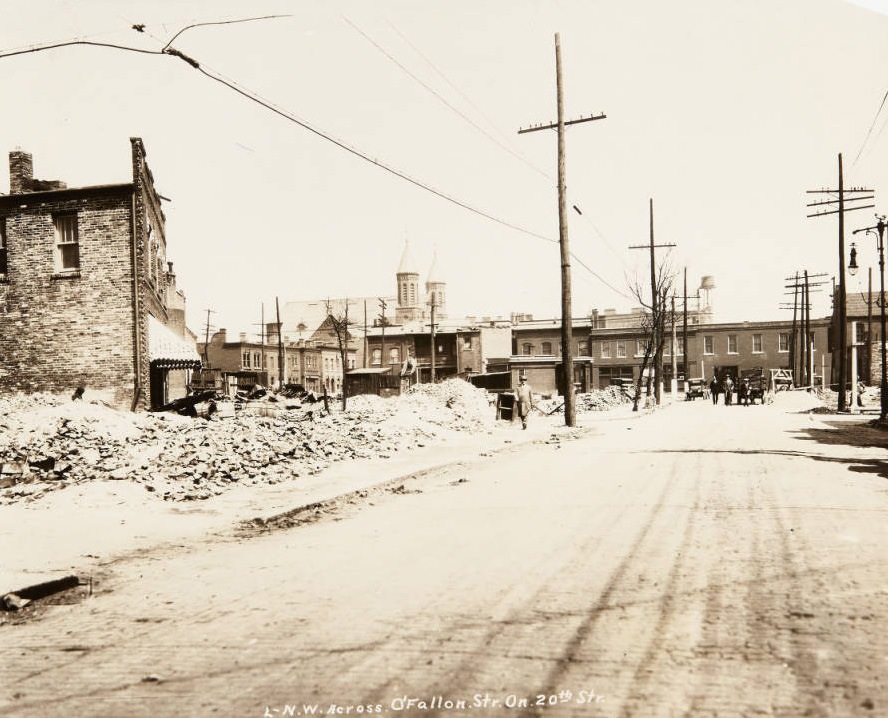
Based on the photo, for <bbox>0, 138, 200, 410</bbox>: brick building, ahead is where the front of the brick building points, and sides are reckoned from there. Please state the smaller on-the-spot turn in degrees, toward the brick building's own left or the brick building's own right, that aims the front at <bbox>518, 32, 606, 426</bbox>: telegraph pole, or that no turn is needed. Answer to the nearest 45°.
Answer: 0° — it already faces it

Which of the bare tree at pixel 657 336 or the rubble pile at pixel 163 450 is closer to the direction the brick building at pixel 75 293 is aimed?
the bare tree

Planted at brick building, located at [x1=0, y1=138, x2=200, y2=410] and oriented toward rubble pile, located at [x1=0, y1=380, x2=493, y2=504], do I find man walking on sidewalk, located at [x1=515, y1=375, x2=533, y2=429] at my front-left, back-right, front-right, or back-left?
front-left

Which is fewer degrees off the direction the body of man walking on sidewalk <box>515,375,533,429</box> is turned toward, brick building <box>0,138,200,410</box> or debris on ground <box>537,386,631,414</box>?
the brick building

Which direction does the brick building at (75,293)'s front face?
to the viewer's right

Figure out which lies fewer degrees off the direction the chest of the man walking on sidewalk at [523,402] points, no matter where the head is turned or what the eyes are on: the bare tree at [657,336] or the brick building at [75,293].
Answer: the brick building

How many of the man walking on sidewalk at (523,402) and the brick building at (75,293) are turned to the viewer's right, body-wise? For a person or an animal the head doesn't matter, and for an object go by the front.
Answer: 1

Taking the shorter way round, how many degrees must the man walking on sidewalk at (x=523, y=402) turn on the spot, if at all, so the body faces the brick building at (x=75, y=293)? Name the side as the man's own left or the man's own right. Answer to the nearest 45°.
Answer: approximately 90° to the man's own right

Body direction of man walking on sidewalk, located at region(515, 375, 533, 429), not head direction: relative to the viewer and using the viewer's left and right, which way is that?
facing the viewer

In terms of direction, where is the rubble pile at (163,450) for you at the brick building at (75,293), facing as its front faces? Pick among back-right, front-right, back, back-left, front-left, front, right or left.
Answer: right

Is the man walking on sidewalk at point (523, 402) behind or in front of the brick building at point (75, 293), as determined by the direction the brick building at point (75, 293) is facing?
in front

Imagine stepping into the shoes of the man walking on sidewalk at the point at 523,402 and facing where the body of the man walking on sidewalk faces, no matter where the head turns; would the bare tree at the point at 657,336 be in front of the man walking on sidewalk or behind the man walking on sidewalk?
behind
